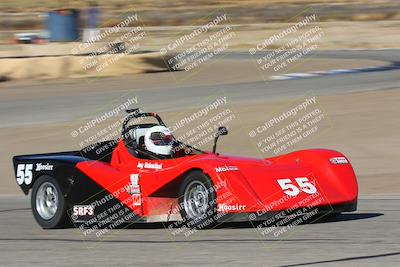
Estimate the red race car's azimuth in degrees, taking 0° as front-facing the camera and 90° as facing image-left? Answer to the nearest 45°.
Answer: approximately 315°
